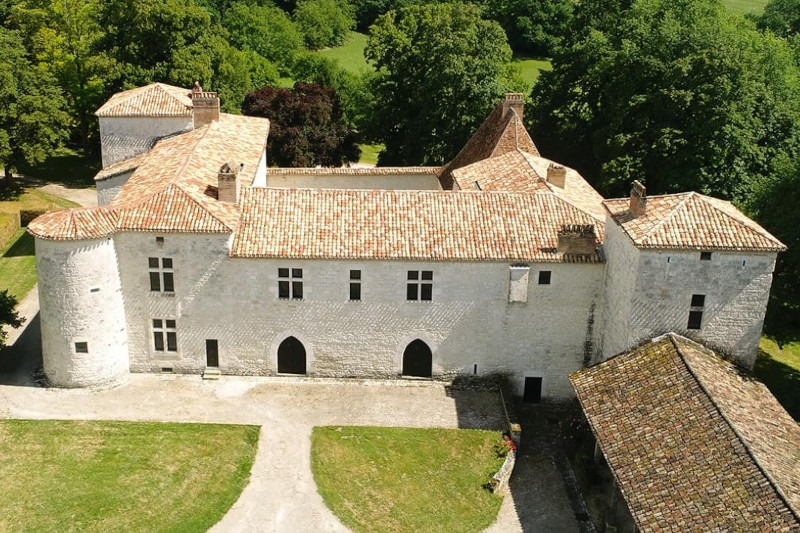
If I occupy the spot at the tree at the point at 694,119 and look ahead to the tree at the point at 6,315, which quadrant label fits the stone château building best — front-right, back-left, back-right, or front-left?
front-left

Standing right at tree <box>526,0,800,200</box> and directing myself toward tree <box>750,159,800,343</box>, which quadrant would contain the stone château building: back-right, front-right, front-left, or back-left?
front-right

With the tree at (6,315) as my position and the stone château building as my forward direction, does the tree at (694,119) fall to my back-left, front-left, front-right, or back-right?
front-left

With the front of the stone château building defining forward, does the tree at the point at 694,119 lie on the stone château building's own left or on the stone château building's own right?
on the stone château building's own left

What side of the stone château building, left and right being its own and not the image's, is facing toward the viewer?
front

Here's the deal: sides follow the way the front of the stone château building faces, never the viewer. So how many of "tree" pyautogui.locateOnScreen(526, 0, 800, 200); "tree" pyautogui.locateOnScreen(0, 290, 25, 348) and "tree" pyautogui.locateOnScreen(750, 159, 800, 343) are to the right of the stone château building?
1

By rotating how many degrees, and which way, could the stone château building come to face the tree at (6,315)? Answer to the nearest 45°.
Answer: approximately 90° to its right

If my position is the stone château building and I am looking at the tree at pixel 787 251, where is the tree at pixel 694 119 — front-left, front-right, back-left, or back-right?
front-left

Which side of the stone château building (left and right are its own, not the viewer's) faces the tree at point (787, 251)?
left
